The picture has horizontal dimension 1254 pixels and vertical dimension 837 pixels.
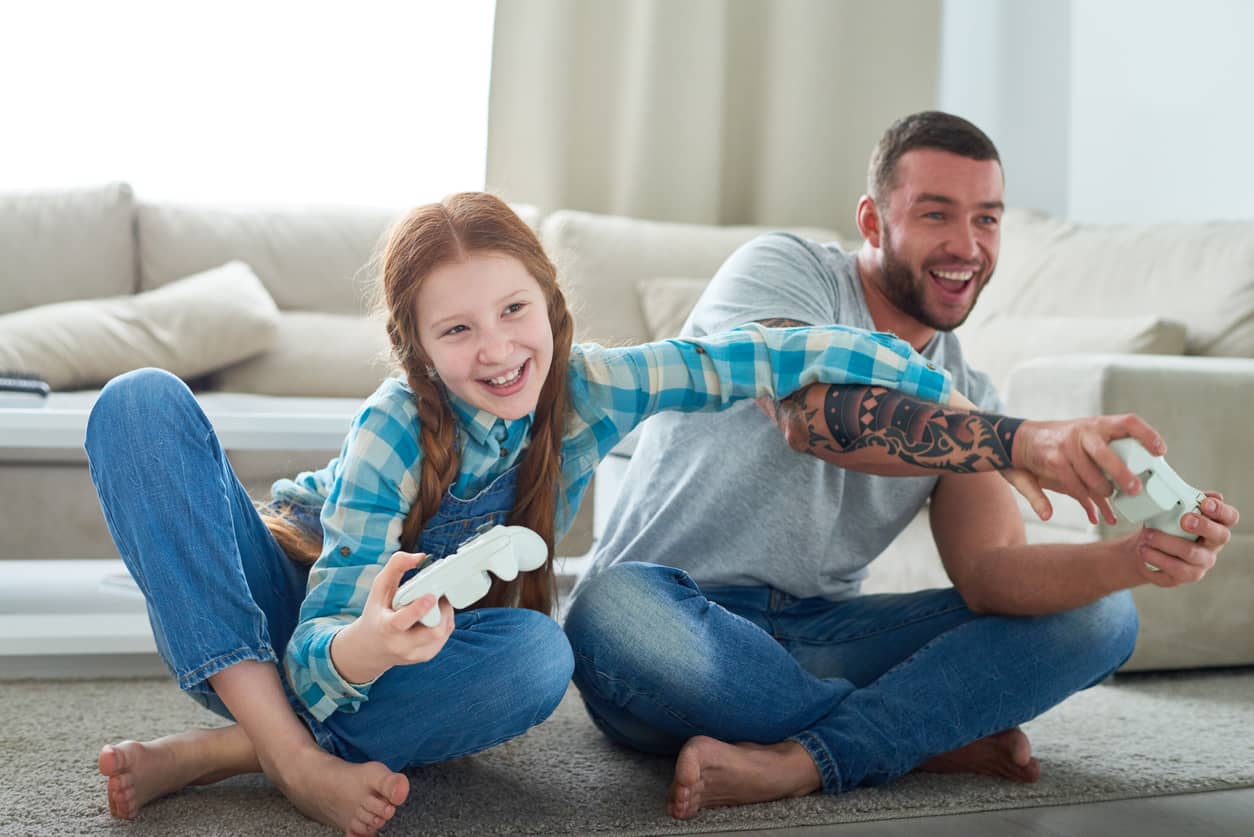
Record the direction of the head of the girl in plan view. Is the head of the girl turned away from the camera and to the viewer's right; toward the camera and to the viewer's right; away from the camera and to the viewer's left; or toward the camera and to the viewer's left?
toward the camera and to the viewer's right

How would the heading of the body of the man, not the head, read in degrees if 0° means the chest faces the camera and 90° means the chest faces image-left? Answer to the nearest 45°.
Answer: approximately 315°

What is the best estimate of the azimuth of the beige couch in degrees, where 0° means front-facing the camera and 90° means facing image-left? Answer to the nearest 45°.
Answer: approximately 0°

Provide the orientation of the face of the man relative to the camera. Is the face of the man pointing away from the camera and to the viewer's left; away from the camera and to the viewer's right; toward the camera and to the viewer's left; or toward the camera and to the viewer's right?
toward the camera and to the viewer's right

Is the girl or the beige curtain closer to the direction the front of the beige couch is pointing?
the girl

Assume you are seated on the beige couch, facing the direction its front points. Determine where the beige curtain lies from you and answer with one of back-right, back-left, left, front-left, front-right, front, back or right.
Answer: back

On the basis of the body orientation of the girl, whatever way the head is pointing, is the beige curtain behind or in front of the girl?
behind

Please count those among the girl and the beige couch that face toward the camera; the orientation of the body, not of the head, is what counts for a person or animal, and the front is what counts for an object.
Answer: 2

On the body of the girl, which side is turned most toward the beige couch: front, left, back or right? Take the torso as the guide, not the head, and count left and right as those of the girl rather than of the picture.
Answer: back
